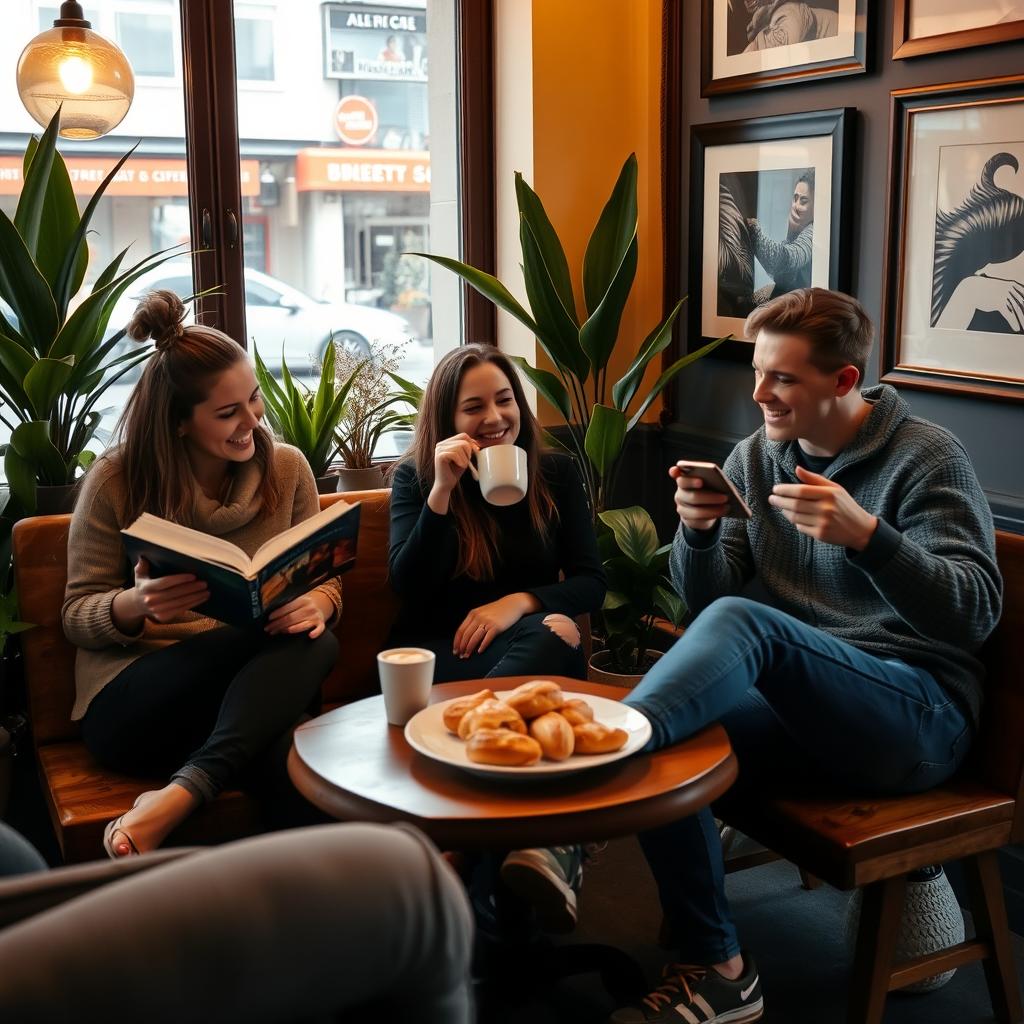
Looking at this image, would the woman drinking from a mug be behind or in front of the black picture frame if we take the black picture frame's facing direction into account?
in front

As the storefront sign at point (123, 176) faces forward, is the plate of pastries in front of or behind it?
in front

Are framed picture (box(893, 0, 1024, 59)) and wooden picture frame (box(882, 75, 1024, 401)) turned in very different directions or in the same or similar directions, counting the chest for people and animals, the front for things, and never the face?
same or similar directions

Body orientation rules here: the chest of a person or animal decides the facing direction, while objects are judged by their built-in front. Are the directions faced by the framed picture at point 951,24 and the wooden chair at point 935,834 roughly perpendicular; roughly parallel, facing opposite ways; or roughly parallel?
roughly parallel

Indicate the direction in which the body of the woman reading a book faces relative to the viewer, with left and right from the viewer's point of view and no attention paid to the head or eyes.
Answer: facing the viewer and to the right of the viewer

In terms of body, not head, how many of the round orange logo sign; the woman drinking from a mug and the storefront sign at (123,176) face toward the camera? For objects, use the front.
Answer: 3

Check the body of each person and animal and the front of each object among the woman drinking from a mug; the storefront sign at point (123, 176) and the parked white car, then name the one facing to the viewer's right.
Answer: the parked white car

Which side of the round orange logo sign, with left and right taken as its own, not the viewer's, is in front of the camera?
front

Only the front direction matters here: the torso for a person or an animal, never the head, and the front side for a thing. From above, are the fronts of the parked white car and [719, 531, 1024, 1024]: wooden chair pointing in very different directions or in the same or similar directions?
very different directions

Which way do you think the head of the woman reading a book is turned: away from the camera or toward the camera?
toward the camera

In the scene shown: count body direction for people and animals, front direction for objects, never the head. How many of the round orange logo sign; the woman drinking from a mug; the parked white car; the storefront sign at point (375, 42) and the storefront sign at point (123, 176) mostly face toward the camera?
4

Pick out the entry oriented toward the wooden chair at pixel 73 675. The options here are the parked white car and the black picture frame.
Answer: the black picture frame

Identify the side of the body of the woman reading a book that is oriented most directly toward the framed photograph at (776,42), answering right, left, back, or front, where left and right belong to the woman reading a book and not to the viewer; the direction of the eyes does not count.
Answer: left

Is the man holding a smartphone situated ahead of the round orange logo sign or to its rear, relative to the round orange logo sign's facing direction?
ahead
